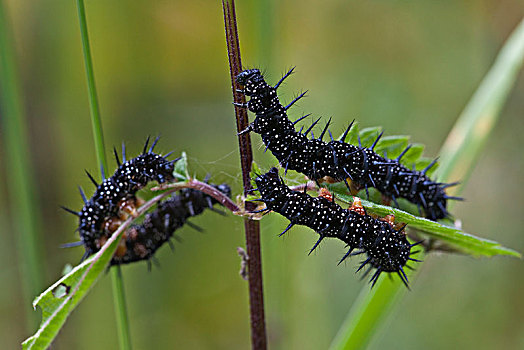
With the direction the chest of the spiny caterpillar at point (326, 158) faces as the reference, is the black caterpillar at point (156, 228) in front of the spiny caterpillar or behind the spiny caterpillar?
in front

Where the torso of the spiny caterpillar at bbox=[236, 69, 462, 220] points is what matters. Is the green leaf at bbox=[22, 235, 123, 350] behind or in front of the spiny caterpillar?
in front

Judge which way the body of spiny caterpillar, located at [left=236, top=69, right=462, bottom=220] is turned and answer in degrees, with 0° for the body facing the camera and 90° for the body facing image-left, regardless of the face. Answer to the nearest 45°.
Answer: approximately 90°
